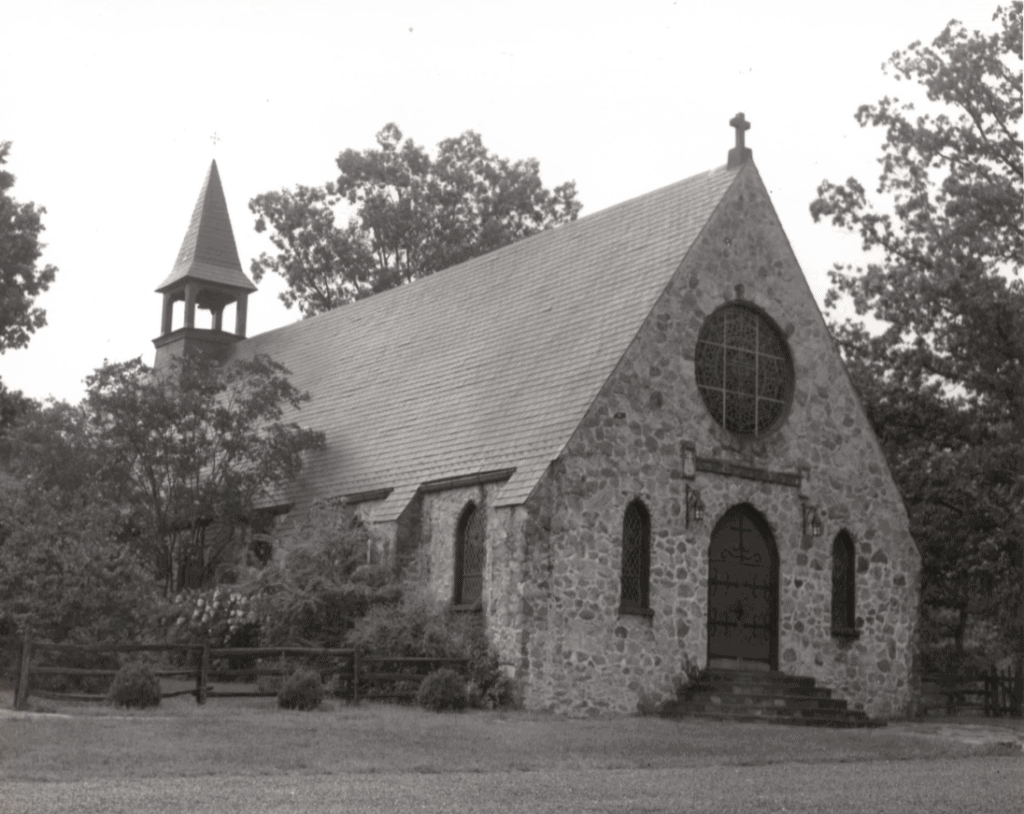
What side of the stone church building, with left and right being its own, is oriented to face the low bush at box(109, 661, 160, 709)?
right

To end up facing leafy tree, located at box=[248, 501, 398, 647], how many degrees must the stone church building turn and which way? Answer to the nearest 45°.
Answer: approximately 135° to its right

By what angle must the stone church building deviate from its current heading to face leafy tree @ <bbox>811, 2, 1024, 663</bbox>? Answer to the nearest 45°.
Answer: approximately 90° to its left

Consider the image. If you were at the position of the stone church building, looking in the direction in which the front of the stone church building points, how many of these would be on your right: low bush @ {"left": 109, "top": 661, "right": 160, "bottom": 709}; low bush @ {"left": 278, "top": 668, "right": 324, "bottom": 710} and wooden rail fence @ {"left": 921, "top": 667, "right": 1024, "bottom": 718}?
2

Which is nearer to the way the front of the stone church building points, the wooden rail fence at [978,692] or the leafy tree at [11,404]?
the wooden rail fence

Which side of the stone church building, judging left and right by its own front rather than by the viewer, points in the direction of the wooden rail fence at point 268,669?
right

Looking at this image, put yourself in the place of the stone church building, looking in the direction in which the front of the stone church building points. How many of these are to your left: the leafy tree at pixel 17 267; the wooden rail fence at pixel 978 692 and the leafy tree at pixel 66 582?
1

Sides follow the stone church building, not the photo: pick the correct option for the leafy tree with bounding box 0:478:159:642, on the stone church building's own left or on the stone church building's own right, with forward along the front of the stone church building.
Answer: on the stone church building's own right

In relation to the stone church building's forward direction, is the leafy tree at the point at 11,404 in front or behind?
behind

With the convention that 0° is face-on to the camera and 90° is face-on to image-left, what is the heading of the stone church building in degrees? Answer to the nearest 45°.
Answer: approximately 315°

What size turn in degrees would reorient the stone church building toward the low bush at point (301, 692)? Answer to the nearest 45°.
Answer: approximately 90° to its right

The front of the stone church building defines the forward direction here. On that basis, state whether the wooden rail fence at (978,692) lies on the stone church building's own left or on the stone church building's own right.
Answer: on the stone church building's own left
